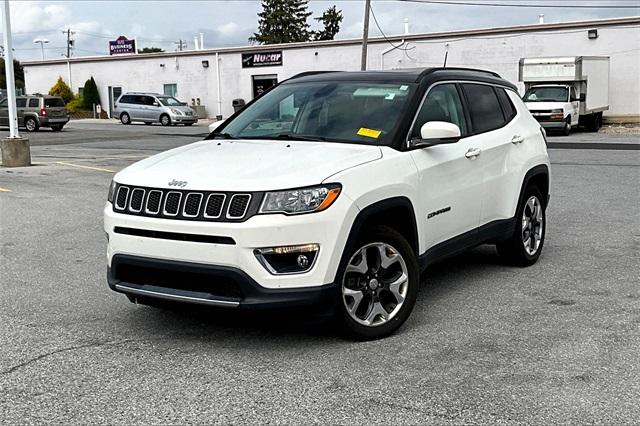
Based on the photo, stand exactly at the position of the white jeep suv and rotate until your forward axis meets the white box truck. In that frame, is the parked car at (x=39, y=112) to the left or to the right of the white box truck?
left

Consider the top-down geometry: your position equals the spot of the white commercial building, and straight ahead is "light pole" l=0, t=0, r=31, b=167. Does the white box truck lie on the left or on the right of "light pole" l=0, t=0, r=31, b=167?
left

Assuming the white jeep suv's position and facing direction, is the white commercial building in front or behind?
behind

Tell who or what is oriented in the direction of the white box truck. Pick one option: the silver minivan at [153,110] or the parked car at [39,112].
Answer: the silver minivan

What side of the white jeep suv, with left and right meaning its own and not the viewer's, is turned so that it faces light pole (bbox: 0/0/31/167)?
right

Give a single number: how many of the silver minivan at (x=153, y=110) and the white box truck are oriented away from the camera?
0

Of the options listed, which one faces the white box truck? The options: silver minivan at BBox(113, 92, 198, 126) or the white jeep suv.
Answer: the silver minivan

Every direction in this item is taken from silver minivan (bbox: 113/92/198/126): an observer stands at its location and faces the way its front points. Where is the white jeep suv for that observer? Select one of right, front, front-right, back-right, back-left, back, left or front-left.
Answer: front-right

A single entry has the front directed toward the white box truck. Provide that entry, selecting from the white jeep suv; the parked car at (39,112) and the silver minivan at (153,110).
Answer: the silver minivan
